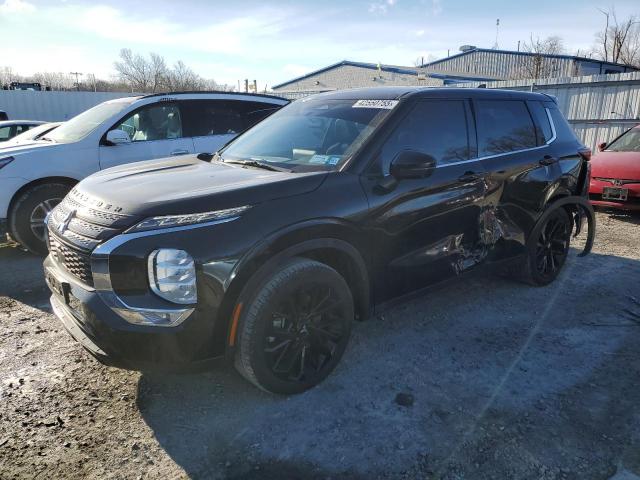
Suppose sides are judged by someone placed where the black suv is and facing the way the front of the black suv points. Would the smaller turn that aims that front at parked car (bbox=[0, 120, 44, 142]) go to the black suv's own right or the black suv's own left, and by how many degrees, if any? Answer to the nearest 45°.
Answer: approximately 90° to the black suv's own right

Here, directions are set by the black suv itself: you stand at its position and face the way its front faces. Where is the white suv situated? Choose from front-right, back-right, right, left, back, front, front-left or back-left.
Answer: right

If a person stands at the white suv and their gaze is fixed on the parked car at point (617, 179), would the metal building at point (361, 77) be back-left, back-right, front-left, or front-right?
front-left

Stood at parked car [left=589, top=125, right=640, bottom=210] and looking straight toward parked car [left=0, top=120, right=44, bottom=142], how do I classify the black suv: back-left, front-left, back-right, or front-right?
front-left

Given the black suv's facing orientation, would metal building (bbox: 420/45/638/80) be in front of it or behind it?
behind

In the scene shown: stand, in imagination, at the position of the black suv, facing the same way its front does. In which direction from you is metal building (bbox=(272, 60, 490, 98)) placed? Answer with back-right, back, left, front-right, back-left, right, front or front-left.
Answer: back-right

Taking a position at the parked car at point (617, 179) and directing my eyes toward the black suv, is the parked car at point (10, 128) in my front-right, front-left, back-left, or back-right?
front-right

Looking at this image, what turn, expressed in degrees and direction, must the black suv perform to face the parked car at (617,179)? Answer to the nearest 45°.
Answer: approximately 180°

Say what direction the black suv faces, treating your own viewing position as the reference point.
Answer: facing the viewer and to the left of the viewer
